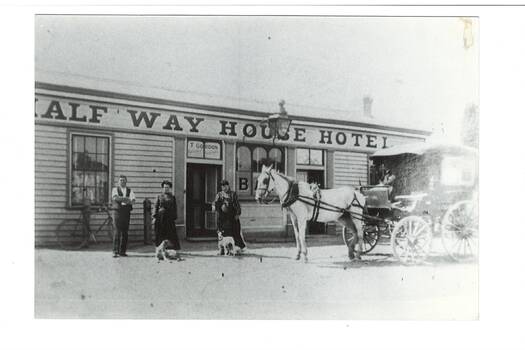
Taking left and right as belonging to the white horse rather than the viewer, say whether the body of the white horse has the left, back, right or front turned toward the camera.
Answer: left

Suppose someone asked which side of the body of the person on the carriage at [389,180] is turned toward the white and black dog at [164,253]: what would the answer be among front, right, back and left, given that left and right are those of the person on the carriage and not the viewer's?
front

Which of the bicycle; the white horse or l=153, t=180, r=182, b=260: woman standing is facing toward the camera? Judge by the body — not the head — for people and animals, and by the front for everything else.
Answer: the woman standing

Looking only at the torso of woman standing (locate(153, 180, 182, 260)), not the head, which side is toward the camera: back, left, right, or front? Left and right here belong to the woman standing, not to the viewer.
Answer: front

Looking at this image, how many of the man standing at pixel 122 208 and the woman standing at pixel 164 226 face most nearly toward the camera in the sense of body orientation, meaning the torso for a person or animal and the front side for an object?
2

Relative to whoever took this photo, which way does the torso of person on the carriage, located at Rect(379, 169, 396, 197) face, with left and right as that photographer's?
facing the viewer and to the left of the viewer

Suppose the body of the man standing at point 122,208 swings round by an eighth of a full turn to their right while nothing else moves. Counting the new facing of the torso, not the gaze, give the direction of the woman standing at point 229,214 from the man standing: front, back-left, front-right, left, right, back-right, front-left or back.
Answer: back-left

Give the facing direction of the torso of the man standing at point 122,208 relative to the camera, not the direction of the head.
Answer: toward the camera
